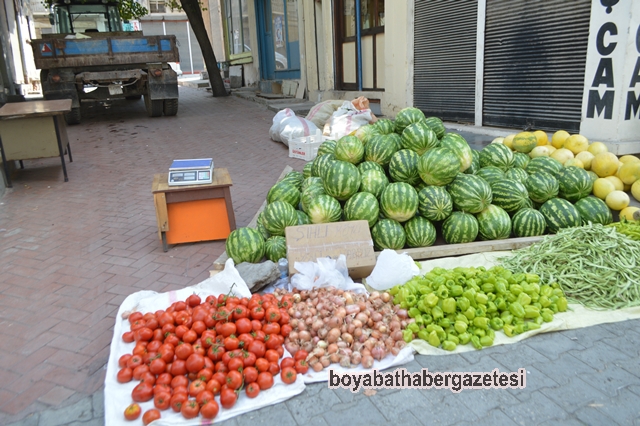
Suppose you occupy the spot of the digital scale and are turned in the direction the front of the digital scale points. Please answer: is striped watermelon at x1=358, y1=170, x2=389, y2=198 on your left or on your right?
on your left

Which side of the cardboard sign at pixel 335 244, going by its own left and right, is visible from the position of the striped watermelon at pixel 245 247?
right

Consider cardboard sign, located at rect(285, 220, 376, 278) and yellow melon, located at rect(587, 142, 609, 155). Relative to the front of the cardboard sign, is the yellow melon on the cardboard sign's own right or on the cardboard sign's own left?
on the cardboard sign's own left

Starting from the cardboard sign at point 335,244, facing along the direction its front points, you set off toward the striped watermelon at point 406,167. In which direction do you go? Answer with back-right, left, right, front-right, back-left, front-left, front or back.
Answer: back-left

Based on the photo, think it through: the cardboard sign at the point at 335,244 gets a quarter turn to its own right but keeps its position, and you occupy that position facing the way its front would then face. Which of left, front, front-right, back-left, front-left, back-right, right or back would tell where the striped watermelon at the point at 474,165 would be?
back-right

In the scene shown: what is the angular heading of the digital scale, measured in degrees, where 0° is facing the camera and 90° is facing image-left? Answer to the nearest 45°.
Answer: approximately 0°

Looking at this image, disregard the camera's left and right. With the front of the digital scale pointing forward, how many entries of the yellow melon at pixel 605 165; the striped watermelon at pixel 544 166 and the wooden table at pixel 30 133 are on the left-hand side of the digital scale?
2

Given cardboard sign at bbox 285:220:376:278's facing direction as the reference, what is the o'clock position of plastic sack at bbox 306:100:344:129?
The plastic sack is roughly at 6 o'clock from the cardboard sign.

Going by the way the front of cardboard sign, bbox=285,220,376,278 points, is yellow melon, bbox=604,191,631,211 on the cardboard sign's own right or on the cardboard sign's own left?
on the cardboard sign's own left

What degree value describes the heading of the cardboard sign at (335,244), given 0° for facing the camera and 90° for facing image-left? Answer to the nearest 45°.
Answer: approximately 0°

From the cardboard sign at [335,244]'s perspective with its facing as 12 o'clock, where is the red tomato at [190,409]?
The red tomato is roughly at 1 o'clock from the cardboard sign.

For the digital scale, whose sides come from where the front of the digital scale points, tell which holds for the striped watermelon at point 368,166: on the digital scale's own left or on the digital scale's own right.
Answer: on the digital scale's own left

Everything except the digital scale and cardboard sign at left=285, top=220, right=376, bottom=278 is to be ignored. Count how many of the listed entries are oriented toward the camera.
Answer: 2
